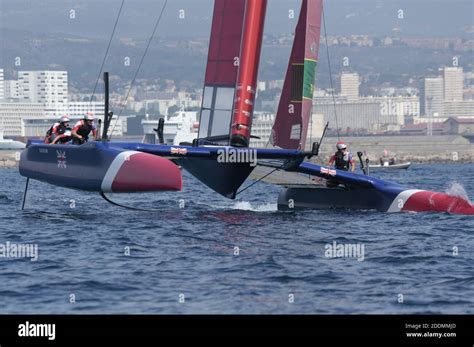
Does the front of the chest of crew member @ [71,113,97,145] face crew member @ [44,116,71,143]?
no

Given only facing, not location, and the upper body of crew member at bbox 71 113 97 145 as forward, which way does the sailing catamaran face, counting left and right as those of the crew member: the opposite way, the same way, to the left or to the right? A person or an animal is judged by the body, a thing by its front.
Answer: the same way

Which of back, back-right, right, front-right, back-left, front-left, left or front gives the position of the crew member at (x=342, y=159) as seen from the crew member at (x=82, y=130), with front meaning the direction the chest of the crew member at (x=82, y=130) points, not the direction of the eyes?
front-left

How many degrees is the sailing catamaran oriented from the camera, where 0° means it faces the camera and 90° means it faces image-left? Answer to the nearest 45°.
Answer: approximately 315°

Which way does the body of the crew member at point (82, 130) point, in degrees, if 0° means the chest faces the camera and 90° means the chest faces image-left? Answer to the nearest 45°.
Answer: approximately 315°
